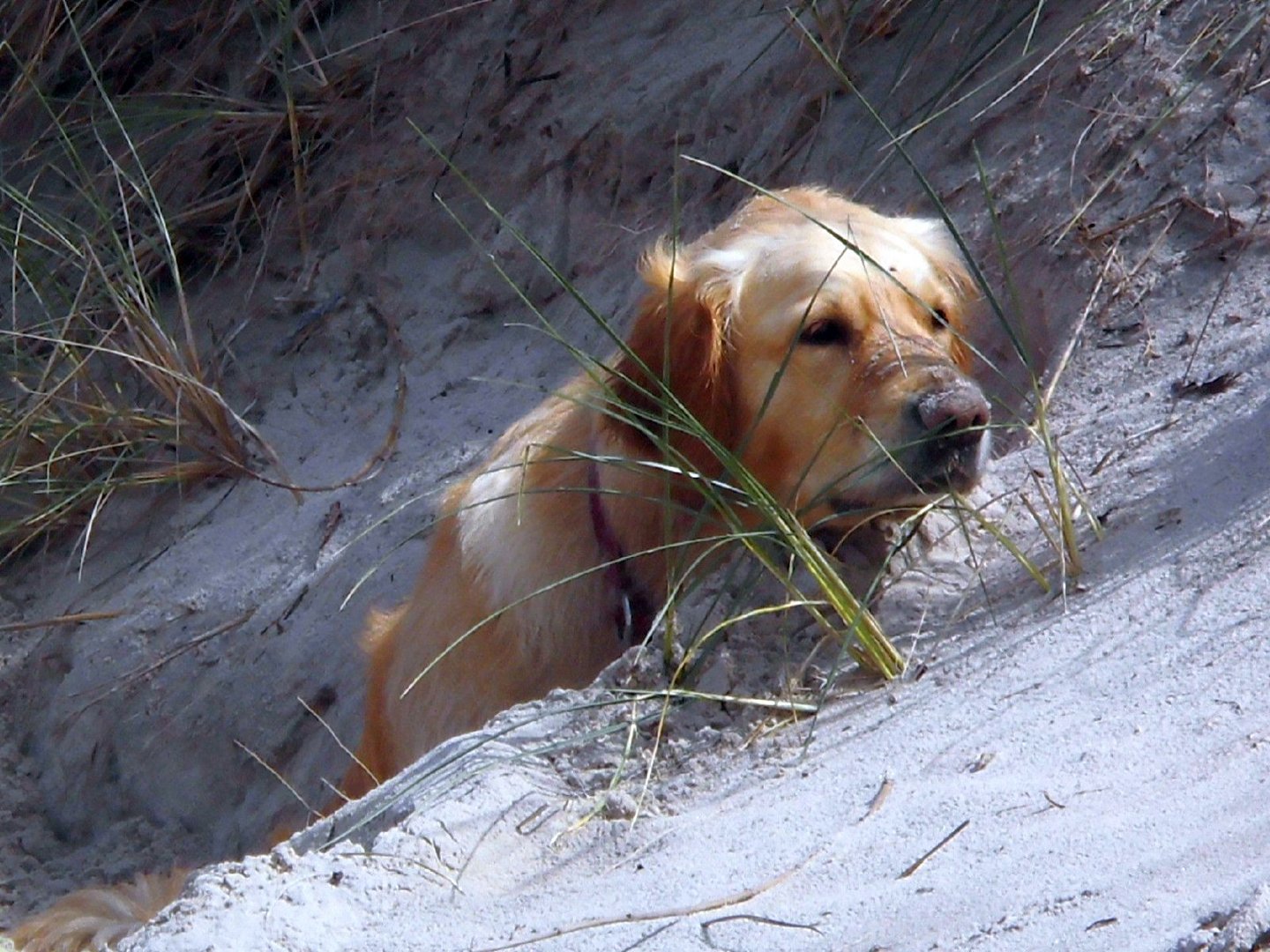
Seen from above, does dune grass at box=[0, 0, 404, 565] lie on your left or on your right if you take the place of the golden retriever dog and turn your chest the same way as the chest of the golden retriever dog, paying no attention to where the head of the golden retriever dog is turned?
on your left

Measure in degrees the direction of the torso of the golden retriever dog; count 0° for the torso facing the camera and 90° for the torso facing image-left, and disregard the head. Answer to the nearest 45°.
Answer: approximately 270°
